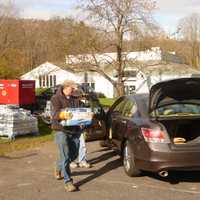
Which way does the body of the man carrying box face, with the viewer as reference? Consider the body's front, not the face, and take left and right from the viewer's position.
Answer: facing the viewer and to the right of the viewer

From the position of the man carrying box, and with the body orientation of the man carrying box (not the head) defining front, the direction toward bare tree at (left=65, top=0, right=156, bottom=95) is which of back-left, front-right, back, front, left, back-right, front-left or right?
back-left

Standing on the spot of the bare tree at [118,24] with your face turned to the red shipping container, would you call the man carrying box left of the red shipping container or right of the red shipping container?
left

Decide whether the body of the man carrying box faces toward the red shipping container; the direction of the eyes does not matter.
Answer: no
